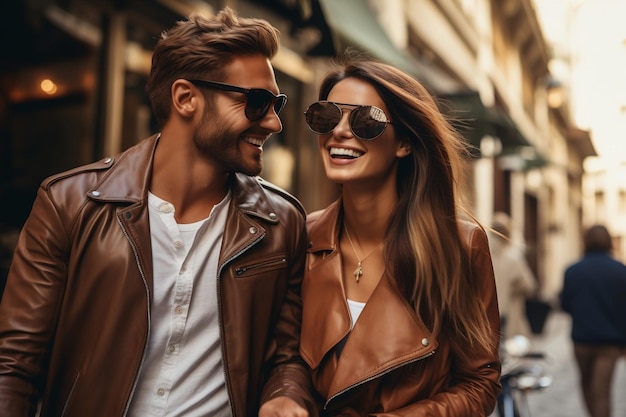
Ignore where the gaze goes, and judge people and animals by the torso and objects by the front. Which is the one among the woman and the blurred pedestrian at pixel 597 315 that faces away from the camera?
the blurred pedestrian

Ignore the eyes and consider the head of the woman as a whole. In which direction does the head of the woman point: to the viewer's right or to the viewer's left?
to the viewer's left

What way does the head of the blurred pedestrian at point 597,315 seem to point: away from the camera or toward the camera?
away from the camera

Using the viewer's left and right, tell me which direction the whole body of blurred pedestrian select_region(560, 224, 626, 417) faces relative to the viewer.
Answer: facing away from the viewer

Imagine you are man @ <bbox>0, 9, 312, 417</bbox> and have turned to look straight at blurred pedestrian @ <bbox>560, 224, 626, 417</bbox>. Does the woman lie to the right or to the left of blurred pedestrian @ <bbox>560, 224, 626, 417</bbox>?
right

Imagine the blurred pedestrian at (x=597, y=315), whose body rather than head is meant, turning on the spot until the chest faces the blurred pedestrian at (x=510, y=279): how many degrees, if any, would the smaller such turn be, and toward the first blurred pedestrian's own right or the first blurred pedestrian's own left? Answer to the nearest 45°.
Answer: approximately 90° to the first blurred pedestrian's own left

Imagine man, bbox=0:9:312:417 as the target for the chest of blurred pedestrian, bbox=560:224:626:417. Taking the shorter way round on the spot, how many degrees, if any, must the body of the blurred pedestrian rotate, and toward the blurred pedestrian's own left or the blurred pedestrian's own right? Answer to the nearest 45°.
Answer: approximately 180°

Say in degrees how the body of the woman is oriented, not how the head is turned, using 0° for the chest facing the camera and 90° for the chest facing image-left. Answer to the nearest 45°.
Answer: approximately 45°

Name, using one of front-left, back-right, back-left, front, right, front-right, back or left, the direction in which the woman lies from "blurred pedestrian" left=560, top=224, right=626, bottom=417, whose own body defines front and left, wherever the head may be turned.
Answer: back

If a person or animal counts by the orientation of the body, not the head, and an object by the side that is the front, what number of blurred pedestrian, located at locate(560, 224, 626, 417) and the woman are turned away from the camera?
1
